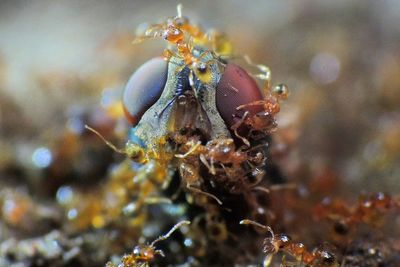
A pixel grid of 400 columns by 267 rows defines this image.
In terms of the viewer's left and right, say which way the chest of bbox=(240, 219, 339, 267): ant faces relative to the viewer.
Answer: facing to the left of the viewer

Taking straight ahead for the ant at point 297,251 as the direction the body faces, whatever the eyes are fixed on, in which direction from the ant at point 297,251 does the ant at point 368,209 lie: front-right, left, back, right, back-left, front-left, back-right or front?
back-right
